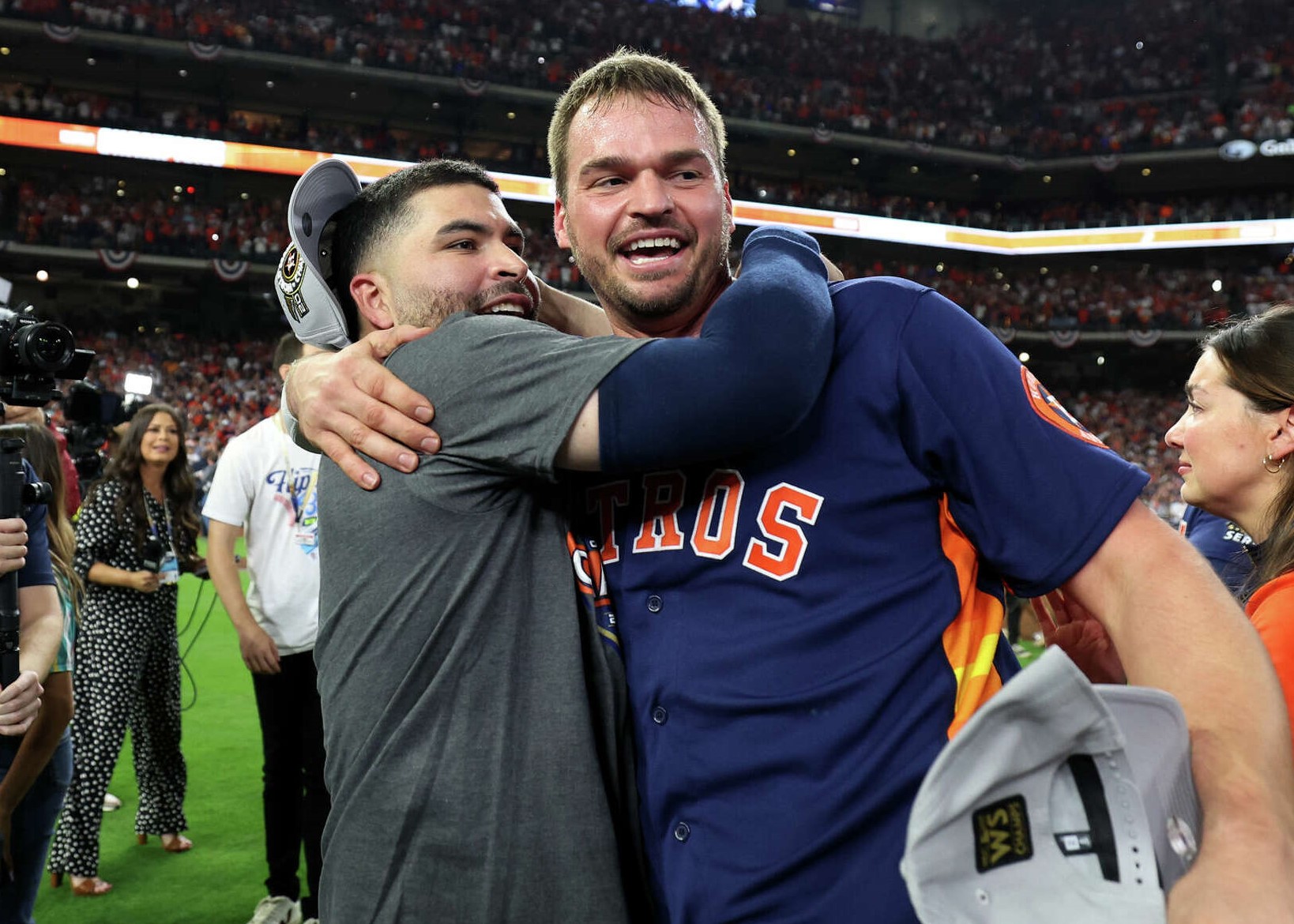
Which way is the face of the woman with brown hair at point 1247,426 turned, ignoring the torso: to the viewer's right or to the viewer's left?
to the viewer's left

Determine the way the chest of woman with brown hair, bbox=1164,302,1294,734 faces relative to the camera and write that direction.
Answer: to the viewer's left

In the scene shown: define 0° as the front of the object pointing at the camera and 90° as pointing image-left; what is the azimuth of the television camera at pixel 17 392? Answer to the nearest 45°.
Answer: approximately 315°

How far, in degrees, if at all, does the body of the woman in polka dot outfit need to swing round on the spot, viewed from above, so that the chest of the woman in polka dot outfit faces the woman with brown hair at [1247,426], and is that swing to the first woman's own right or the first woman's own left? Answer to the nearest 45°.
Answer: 0° — they already face them
